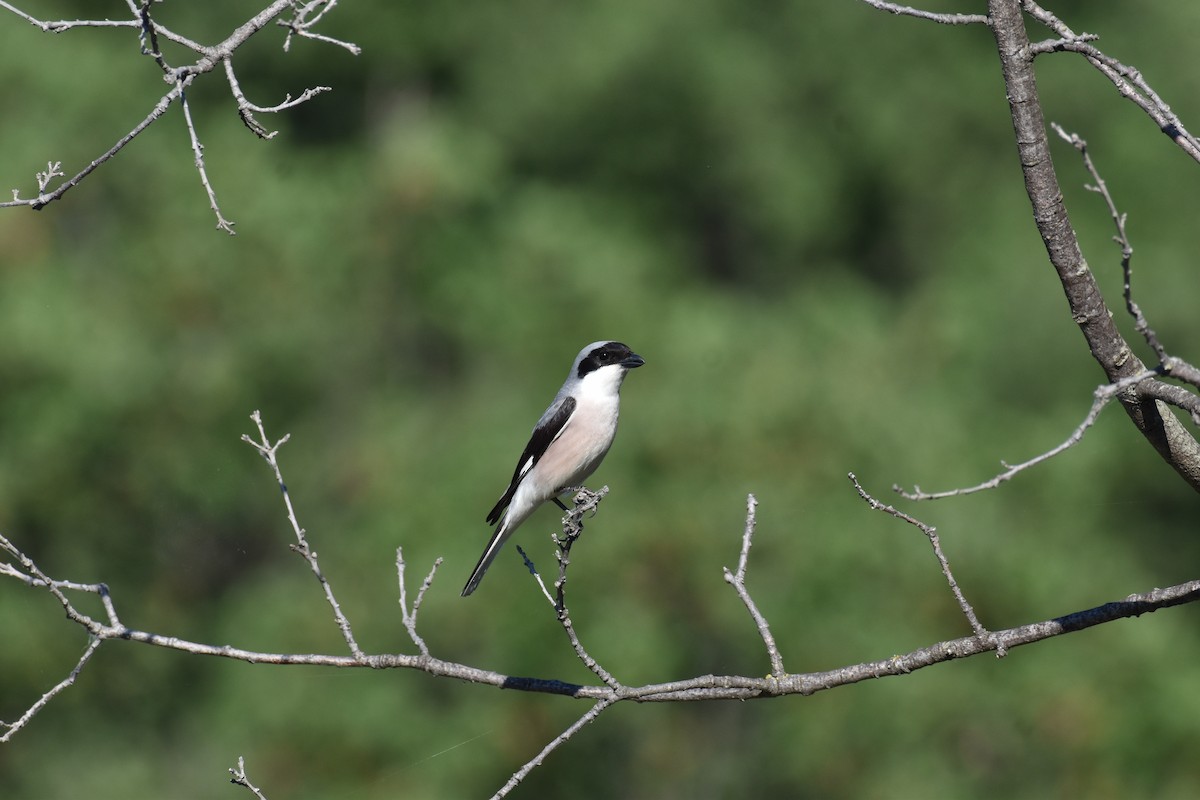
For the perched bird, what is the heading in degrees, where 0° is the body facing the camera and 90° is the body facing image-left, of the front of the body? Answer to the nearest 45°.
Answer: approximately 270°
